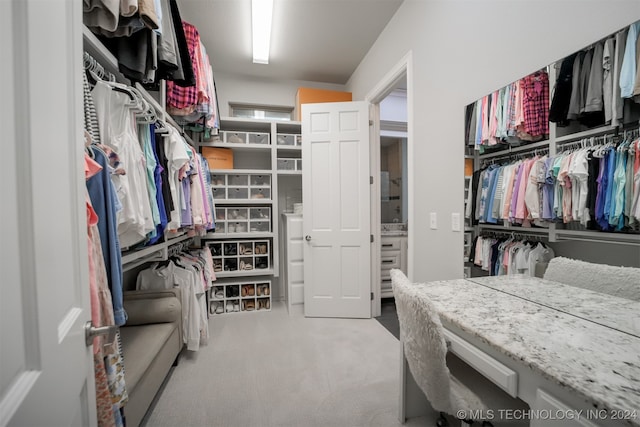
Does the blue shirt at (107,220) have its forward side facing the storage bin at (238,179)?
no

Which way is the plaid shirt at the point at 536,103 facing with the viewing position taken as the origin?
facing the viewer and to the right of the viewer

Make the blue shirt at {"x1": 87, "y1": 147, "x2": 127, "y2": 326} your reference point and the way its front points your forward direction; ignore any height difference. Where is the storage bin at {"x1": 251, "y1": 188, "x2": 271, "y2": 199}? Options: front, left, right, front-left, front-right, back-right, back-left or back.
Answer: back

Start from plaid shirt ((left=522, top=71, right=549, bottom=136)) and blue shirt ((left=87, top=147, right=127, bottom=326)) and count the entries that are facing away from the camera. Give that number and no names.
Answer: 0

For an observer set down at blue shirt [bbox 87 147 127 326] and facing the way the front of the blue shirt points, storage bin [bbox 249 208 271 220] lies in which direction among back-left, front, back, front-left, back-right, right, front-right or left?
back

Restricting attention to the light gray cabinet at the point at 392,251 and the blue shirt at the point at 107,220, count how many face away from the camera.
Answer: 0

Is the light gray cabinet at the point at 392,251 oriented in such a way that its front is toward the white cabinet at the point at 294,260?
no

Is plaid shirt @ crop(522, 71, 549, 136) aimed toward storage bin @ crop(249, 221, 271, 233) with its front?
no

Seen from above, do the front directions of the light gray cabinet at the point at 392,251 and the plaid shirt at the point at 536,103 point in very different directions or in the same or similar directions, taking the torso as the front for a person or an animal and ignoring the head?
same or similar directions

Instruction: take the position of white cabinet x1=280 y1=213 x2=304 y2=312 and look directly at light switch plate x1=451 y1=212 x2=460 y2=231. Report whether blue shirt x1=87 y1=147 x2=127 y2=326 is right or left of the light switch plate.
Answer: right

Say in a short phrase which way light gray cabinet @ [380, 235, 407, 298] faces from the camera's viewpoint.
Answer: facing the viewer
